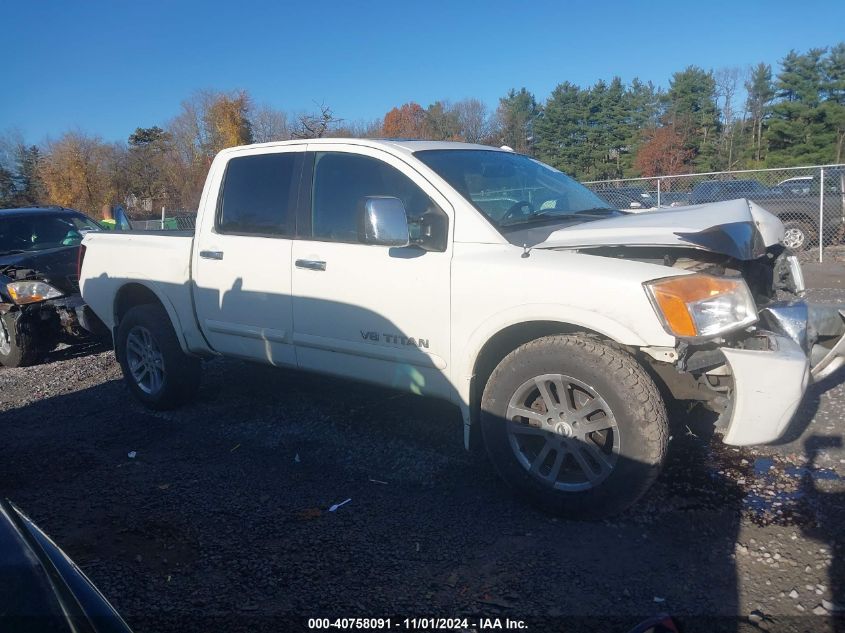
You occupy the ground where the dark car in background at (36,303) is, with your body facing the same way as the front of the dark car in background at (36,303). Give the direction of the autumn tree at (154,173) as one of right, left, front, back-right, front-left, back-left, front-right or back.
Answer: back-left

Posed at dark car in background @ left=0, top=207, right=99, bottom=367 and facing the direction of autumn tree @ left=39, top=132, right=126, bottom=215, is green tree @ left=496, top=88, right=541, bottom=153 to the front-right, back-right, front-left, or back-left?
front-right

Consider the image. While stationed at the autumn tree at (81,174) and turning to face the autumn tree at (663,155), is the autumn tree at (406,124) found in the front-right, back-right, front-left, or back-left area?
front-left

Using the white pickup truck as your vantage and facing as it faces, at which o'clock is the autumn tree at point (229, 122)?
The autumn tree is roughly at 7 o'clock from the white pickup truck.

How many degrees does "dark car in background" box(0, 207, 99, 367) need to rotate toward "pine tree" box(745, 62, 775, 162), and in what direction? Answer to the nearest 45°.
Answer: approximately 90° to its left

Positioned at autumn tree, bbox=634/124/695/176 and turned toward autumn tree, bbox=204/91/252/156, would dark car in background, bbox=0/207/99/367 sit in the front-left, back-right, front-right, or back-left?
front-left

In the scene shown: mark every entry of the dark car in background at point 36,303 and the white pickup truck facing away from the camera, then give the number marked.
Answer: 0

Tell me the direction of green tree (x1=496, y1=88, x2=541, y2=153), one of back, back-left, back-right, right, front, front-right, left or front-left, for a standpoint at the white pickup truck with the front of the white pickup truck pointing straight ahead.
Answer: back-left

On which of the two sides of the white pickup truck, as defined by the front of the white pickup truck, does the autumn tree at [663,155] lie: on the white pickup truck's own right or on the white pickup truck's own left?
on the white pickup truck's own left

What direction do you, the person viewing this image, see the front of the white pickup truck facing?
facing the viewer and to the right of the viewer

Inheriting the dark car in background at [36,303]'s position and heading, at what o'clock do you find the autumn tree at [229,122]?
The autumn tree is roughly at 8 o'clock from the dark car in background.

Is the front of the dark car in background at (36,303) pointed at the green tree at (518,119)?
no

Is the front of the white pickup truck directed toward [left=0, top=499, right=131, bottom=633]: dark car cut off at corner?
no
